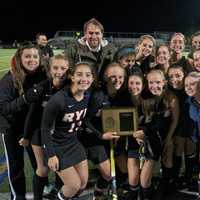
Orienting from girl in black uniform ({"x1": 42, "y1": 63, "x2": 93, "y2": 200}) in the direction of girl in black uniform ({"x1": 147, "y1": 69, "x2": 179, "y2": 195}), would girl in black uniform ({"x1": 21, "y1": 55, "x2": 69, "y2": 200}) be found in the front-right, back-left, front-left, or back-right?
back-left

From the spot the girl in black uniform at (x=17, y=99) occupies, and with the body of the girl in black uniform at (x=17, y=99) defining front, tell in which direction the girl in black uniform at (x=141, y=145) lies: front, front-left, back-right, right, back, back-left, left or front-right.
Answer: front-left

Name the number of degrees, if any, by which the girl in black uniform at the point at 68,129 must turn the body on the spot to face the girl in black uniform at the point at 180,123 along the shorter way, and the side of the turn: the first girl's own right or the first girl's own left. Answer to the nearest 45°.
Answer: approximately 90° to the first girl's own left

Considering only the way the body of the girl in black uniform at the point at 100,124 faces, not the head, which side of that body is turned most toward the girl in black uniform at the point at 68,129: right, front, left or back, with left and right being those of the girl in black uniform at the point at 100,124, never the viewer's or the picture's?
right

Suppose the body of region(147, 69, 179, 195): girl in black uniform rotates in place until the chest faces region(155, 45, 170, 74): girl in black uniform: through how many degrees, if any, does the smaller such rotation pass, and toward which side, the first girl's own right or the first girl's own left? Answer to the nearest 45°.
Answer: approximately 135° to the first girl's own right

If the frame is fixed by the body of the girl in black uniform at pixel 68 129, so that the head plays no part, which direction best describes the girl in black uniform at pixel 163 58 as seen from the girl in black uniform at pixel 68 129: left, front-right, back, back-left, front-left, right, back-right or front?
left

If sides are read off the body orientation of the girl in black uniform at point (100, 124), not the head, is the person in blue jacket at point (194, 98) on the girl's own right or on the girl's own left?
on the girl's own left

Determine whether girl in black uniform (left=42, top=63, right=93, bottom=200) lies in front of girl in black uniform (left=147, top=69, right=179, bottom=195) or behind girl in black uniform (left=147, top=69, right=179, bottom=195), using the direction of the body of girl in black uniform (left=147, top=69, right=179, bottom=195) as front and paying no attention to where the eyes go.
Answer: in front

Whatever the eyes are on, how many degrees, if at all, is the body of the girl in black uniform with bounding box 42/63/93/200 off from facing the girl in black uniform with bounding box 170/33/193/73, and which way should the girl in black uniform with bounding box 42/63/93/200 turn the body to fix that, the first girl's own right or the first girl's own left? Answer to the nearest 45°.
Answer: approximately 90° to the first girl's own left

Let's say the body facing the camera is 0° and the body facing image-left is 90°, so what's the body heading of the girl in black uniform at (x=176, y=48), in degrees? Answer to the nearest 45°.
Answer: approximately 0°

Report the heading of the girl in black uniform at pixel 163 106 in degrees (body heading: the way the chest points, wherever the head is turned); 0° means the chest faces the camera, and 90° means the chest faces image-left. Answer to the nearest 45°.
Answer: approximately 45°
